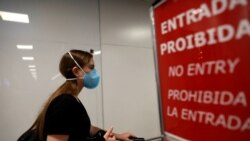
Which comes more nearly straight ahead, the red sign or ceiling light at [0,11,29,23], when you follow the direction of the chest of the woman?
the red sign

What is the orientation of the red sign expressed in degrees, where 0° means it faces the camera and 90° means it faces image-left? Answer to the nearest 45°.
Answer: approximately 45°

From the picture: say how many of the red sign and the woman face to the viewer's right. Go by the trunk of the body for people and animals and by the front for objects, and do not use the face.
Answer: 1

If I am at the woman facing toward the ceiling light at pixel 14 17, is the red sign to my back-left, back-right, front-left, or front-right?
back-right

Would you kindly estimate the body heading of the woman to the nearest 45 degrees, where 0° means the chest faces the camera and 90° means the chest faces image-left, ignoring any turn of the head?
approximately 270°

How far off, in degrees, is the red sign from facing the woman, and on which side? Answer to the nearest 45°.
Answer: approximately 45° to its right

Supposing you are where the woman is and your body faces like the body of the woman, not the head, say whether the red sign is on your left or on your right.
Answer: on your right

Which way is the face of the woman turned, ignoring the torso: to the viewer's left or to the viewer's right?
to the viewer's right

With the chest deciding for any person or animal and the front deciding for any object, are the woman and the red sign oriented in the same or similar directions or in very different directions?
very different directions

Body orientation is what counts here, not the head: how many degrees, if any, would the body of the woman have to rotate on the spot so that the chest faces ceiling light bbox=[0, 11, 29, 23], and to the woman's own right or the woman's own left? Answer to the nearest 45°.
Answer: approximately 135° to the woman's own left

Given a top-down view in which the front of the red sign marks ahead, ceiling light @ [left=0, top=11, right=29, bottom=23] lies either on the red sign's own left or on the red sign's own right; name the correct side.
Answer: on the red sign's own right
